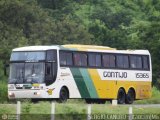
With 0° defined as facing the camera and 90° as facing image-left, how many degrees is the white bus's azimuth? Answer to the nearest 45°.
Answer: approximately 45°
